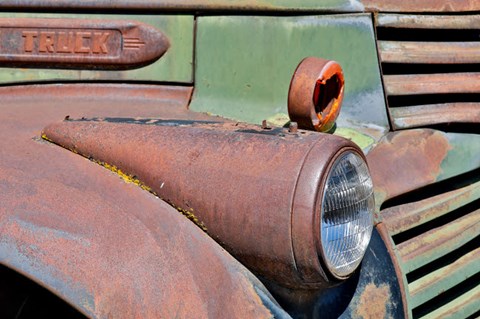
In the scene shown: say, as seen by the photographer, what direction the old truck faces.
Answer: facing the viewer and to the right of the viewer
